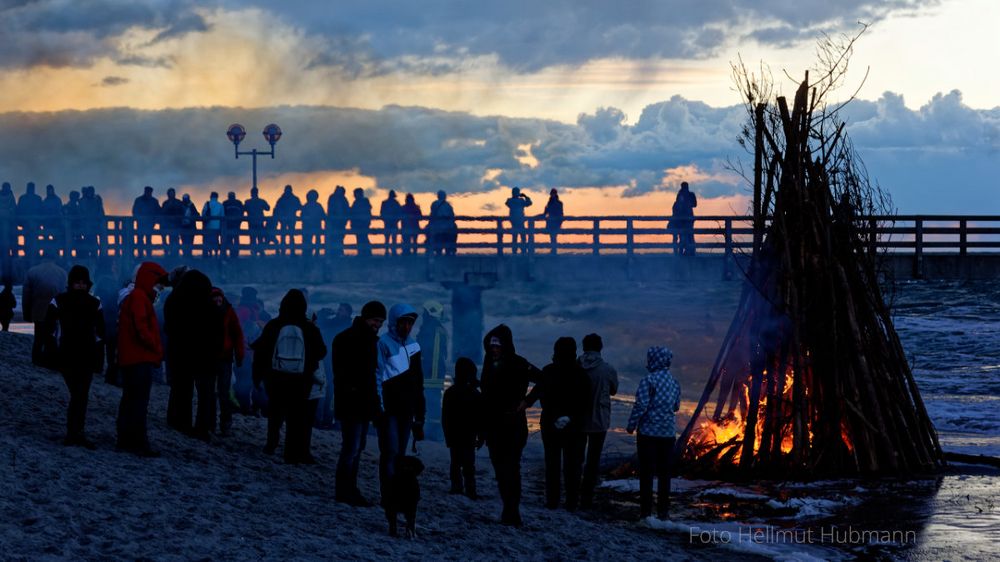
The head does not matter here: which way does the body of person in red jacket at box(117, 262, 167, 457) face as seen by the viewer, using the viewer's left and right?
facing to the right of the viewer

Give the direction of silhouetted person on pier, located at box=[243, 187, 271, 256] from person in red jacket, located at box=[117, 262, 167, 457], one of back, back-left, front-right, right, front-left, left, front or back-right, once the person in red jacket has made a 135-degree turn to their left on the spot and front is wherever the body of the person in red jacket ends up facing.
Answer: front-right

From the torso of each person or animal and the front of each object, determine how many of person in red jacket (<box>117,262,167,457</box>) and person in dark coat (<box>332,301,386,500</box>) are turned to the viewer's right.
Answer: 2

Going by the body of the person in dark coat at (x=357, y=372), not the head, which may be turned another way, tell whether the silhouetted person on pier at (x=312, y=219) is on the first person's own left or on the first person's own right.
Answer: on the first person's own left

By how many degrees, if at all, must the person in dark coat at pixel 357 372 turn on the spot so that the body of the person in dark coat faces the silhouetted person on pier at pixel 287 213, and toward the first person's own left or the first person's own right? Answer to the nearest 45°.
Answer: approximately 90° to the first person's own left

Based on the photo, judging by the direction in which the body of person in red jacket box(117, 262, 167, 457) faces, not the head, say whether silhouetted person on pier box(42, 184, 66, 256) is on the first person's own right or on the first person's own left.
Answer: on the first person's own left

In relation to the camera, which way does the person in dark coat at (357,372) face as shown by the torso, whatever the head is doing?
to the viewer's right

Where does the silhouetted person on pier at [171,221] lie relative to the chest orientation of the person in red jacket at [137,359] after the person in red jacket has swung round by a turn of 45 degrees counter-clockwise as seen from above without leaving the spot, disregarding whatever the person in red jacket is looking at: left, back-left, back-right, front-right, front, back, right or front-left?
front-left
